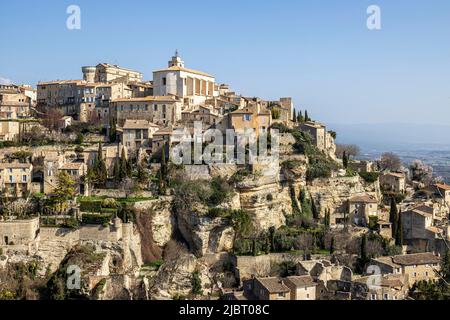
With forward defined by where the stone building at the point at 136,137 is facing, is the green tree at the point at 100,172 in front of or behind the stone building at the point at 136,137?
in front

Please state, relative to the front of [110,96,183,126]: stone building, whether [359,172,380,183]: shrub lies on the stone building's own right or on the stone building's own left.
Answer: on the stone building's own left

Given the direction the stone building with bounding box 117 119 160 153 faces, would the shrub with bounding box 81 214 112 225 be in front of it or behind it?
in front

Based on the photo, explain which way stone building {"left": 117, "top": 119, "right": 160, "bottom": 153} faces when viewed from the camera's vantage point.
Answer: facing the viewer

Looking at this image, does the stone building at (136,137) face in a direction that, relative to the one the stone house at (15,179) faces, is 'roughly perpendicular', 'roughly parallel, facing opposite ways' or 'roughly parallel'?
roughly parallel

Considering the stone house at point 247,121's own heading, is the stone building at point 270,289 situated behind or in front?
in front

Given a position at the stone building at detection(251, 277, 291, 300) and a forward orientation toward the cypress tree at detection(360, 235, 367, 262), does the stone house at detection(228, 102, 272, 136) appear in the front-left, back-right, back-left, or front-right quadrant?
front-left

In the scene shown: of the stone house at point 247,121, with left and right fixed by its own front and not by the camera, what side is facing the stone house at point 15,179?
right

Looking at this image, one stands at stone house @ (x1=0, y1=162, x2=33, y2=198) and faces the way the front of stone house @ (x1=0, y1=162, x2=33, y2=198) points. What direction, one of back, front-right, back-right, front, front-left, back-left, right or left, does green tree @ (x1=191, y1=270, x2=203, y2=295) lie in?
front-left

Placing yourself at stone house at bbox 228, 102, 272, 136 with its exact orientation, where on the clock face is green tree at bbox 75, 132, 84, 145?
The green tree is roughly at 3 o'clock from the stone house.

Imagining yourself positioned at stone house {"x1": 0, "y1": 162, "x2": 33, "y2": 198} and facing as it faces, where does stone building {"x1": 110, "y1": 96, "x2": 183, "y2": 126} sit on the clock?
The stone building is roughly at 8 o'clock from the stone house.

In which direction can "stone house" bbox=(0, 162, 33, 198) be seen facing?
toward the camera

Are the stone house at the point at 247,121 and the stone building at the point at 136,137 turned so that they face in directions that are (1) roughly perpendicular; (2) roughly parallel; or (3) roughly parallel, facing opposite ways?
roughly parallel

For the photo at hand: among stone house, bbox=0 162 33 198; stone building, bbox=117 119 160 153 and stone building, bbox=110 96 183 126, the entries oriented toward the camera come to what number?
3

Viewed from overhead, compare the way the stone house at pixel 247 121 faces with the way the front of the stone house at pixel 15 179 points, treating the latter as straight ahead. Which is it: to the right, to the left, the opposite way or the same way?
the same way

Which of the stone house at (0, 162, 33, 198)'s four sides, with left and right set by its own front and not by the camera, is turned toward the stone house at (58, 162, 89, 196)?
left

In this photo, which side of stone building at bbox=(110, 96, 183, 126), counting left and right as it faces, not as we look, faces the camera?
front

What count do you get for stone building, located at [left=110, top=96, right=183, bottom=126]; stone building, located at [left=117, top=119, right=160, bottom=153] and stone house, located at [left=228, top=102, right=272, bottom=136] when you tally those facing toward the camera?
3

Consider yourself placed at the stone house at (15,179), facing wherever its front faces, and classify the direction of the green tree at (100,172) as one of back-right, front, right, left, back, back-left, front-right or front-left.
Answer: left

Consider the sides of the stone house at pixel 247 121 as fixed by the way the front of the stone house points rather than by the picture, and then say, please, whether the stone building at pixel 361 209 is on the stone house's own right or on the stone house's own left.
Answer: on the stone house's own left

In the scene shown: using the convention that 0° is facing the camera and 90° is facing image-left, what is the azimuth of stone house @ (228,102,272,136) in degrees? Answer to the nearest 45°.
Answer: approximately 0°

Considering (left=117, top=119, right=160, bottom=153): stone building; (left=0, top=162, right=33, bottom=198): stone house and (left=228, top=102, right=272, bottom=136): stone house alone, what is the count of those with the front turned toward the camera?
3
